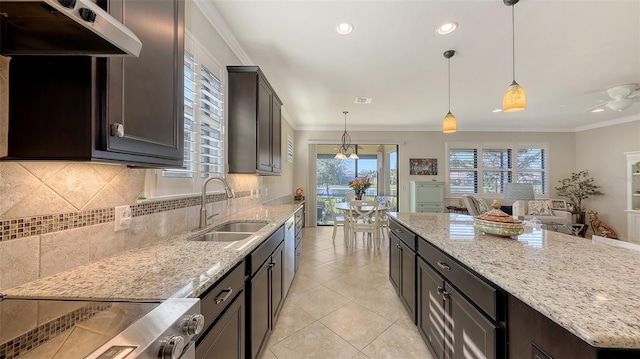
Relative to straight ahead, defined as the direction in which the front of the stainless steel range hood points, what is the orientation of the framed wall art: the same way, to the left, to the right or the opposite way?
to the right

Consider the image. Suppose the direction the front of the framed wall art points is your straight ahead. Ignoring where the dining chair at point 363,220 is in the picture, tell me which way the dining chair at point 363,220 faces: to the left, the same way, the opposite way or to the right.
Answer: the opposite way

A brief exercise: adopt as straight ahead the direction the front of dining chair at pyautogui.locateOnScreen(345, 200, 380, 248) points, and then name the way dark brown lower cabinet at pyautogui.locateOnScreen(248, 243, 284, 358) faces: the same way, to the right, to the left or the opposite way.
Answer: to the right

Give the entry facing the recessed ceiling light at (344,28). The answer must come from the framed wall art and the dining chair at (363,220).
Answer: the framed wall art

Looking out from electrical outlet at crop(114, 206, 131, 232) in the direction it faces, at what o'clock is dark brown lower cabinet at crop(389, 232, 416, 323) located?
The dark brown lower cabinet is roughly at 11 o'clock from the electrical outlet.

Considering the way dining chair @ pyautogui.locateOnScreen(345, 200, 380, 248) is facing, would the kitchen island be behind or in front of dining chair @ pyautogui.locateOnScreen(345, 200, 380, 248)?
behind

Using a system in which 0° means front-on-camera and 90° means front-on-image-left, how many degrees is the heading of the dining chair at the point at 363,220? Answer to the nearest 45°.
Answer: approximately 180°

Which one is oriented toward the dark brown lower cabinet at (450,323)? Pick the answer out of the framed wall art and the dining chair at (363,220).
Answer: the framed wall art

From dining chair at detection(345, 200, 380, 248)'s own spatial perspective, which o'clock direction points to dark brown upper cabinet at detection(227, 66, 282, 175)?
The dark brown upper cabinet is roughly at 7 o'clock from the dining chair.

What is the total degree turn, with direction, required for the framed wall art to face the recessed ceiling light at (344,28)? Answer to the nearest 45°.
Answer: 0° — it already faces it

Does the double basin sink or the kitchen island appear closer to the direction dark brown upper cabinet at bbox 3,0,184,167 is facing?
the kitchen island

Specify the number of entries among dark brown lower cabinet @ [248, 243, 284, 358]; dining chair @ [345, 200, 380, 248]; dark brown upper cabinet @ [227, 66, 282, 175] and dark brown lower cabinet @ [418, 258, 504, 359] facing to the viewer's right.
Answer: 2

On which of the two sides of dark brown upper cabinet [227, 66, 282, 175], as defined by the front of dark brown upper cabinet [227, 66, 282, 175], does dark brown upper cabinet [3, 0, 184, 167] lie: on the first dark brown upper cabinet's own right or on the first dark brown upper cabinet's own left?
on the first dark brown upper cabinet's own right

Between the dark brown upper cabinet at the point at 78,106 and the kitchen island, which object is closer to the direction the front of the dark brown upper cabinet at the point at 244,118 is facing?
the kitchen island

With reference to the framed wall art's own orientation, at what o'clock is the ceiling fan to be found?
The ceiling fan is roughly at 10 o'clock from the framed wall art.

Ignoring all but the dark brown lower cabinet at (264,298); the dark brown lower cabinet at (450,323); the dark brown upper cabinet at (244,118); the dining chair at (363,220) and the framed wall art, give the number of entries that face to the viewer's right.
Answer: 2
